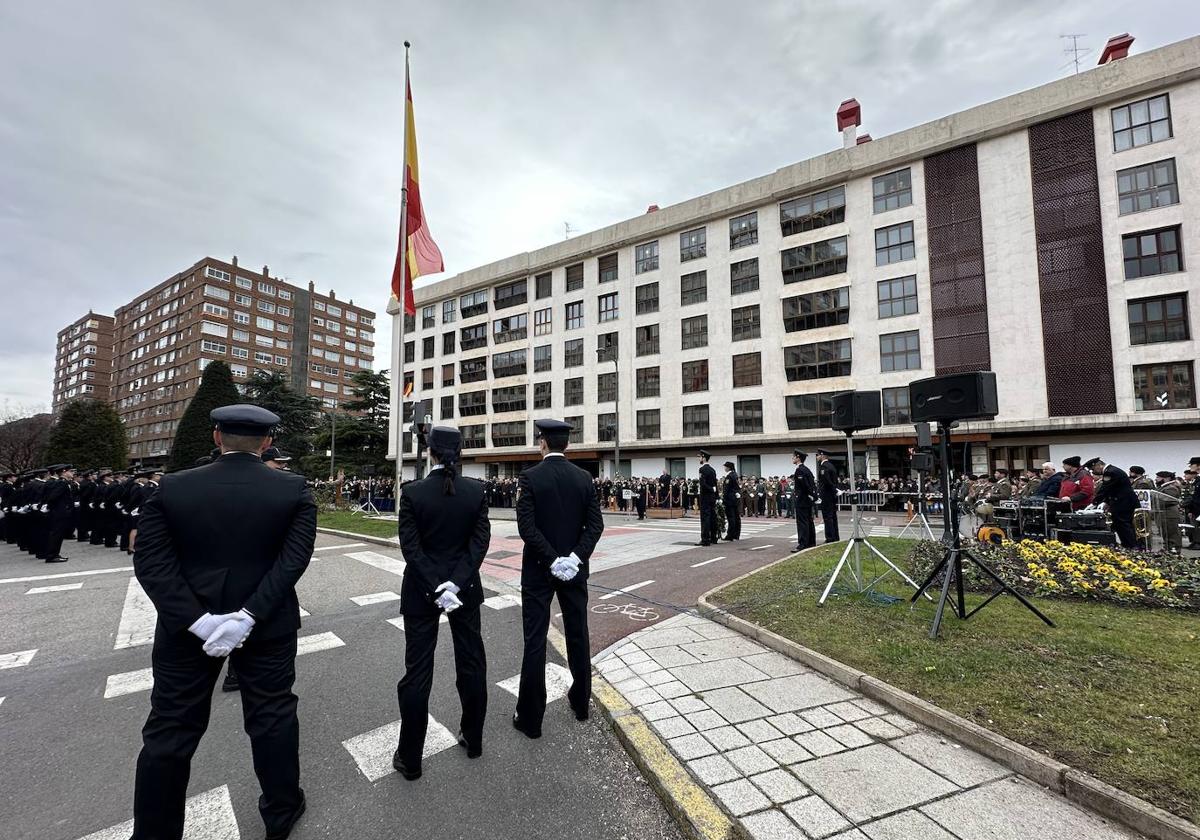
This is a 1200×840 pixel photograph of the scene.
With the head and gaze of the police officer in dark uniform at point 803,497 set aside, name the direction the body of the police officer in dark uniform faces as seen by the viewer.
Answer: to the viewer's left

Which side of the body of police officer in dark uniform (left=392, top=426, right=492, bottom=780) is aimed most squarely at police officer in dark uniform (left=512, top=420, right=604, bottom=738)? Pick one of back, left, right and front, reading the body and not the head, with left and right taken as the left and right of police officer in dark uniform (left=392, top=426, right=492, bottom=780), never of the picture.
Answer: right

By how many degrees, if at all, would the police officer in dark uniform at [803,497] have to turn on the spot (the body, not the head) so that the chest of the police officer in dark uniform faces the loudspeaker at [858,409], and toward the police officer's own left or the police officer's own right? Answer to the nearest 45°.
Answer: approximately 90° to the police officer's own left

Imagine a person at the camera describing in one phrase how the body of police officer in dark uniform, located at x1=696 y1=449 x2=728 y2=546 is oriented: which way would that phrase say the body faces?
to the viewer's left

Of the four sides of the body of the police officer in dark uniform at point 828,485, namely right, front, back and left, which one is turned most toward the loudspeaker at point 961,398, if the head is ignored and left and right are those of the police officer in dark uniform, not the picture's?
left

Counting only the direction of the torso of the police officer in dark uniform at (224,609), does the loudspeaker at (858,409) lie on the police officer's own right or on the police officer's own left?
on the police officer's own right

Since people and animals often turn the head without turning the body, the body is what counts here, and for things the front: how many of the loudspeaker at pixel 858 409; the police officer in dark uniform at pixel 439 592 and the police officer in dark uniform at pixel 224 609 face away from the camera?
2

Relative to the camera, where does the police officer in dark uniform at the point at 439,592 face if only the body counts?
away from the camera

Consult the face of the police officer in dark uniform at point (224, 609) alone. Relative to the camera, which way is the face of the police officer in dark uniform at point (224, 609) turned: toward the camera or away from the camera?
away from the camera

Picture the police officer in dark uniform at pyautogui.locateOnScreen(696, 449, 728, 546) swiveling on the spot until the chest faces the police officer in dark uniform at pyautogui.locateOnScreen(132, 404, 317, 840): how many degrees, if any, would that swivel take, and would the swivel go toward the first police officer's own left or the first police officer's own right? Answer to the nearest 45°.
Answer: approximately 90° to the first police officer's own left

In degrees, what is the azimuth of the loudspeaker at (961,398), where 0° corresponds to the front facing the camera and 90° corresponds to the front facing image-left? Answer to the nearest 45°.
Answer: approximately 45°

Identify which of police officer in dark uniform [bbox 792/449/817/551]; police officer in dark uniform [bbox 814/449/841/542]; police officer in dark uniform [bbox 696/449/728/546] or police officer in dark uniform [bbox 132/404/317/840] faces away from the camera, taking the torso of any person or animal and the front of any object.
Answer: police officer in dark uniform [bbox 132/404/317/840]
